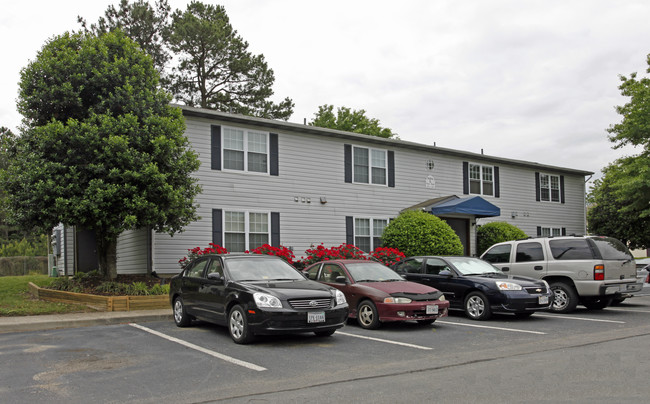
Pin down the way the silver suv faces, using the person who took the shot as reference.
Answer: facing away from the viewer and to the left of the viewer

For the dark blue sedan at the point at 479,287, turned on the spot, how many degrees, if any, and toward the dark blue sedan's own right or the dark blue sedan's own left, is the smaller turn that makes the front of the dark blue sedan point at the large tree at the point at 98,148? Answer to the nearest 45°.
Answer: approximately 135° to the dark blue sedan's own right

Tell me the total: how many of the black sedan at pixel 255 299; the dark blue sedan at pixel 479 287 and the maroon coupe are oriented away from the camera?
0

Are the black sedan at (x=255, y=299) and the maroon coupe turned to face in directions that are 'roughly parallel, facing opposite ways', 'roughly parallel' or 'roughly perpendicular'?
roughly parallel

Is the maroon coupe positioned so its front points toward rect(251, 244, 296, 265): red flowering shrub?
no

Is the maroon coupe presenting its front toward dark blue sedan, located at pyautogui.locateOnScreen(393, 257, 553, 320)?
no

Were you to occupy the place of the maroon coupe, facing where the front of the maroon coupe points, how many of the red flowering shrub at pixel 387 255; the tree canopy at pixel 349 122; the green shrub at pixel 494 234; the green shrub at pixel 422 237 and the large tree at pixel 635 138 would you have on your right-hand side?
0

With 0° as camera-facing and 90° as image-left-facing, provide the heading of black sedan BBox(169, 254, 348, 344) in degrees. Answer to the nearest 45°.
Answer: approximately 315°

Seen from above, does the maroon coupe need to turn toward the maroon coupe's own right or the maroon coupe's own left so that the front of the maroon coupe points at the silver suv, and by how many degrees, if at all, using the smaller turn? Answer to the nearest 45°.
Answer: approximately 90° to the maroon coupe's own left

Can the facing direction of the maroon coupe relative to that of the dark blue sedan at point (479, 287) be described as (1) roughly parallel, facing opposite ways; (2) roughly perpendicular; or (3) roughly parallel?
roughly parallel

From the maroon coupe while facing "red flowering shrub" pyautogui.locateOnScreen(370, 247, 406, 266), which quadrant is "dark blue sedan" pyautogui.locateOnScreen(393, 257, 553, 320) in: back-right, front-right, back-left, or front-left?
front-right

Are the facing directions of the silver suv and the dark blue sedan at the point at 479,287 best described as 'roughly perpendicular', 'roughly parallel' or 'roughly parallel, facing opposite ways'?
roughly parallel, facing opposite ways

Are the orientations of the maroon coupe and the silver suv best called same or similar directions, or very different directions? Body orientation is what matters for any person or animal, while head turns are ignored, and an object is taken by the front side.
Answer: very different directions

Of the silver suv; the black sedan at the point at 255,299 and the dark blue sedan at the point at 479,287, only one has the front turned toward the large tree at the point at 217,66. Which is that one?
the silver suv

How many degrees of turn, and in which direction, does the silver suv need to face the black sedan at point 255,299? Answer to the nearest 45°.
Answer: approximately 90° to its left

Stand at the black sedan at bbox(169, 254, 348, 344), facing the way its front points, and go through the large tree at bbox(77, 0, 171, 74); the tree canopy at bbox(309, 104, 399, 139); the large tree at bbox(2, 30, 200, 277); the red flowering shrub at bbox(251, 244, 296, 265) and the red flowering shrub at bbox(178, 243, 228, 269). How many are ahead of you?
0

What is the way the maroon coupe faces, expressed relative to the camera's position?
facing the viewer and to the right of the viewer

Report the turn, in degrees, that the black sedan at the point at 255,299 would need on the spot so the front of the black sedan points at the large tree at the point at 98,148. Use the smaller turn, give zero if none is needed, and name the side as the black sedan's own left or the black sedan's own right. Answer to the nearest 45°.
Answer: approximately 180°

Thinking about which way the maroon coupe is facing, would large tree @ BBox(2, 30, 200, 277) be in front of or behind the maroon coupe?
behind

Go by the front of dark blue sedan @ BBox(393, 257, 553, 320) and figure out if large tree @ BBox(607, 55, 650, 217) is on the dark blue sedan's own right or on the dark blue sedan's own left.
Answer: on the dark blue sedan's own left
